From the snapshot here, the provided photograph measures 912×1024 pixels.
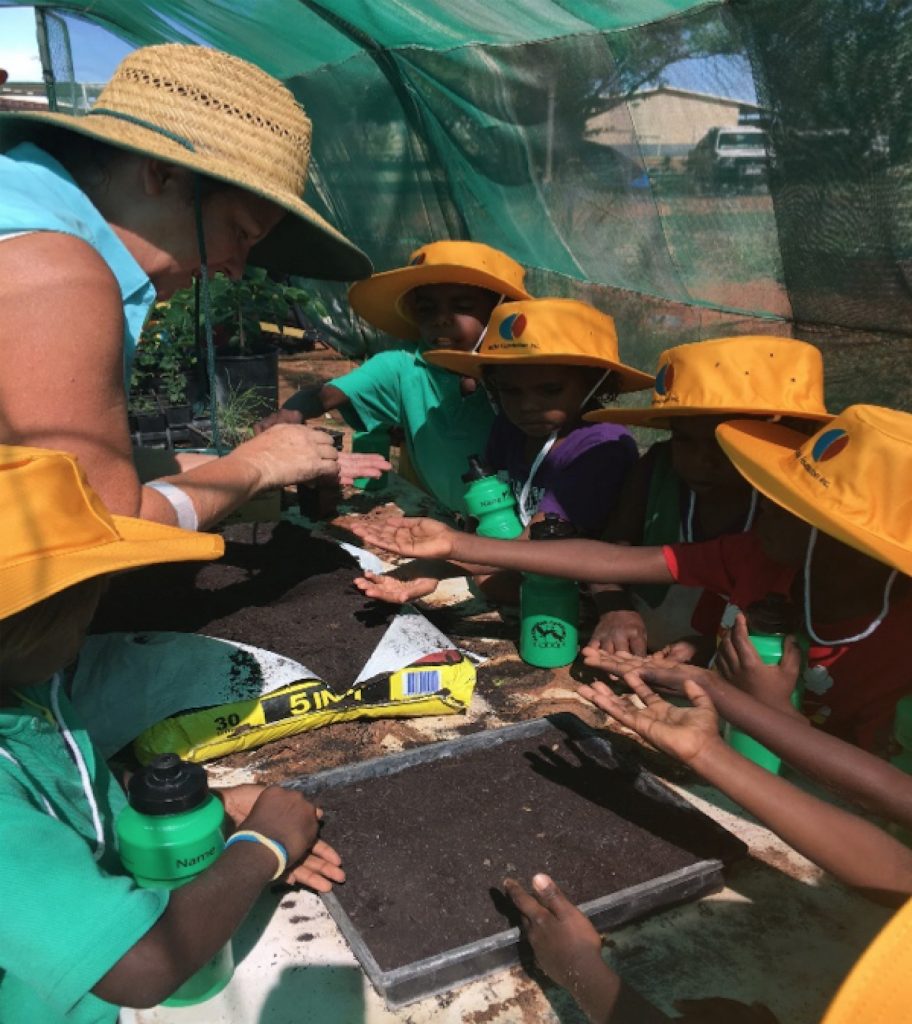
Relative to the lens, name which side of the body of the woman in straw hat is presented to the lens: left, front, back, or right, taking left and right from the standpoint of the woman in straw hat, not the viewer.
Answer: right

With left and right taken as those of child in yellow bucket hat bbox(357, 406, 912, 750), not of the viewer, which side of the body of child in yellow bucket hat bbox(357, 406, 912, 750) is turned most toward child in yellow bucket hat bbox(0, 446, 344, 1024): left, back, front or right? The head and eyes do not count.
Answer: front

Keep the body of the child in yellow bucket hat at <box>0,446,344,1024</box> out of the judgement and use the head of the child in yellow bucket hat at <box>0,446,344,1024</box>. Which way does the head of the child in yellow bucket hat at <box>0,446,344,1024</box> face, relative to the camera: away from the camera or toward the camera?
away from the camera

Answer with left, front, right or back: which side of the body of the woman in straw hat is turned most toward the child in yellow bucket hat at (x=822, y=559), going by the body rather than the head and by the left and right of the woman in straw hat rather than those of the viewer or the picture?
front

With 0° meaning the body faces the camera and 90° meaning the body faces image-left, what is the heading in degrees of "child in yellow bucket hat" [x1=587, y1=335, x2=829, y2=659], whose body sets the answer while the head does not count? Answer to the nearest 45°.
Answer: approximately 45°

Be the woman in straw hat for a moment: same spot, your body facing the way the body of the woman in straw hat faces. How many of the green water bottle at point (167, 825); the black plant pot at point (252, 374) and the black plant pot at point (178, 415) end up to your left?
2

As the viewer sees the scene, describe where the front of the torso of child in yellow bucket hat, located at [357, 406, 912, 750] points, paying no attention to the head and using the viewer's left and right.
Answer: facing the viewer and to the left of the viewer

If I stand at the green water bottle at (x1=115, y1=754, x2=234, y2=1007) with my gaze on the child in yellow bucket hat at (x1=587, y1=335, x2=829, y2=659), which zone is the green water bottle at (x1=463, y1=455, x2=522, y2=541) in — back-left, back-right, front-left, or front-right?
front-left

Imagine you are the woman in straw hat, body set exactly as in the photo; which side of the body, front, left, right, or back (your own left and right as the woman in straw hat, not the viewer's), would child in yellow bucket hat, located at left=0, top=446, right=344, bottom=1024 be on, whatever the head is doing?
right

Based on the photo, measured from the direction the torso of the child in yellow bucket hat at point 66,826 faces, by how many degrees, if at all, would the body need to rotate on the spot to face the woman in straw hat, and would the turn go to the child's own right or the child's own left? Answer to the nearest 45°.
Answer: approximately 90° to the child's own left

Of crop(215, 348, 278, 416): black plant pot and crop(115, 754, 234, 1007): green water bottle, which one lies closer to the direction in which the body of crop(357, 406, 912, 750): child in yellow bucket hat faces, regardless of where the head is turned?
the green water bottle

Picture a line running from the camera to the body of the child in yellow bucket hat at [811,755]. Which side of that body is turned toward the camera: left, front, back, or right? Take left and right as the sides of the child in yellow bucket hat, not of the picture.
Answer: left

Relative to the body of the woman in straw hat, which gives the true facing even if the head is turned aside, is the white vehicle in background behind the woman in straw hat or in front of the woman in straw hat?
in front

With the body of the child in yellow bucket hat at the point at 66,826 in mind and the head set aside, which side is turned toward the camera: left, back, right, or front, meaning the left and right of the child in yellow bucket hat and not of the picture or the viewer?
right

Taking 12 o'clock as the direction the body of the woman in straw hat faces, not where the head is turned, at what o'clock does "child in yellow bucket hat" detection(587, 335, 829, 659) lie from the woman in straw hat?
The child in yellow bucket hat is roughly at 12 o'clock from the woman in straw hat.

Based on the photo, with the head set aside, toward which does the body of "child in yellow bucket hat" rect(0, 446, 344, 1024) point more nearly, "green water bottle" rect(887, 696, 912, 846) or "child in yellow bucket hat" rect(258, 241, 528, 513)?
the green water bottle
